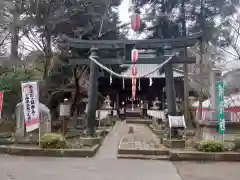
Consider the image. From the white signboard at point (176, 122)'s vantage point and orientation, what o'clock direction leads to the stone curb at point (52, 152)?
The stone curb is roughly at 2 o'clock from the white signboard.

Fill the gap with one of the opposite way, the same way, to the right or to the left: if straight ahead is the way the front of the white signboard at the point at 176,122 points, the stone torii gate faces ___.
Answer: the same way

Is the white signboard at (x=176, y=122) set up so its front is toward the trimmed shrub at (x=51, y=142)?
no

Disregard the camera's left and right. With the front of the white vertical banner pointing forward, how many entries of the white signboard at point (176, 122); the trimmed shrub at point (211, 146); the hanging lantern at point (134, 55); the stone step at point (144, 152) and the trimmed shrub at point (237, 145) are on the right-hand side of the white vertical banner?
0

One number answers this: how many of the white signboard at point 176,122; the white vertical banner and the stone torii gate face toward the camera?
3

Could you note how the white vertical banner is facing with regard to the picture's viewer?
facing the viewer

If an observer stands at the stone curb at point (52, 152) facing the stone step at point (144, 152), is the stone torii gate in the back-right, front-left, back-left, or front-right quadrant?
front-left

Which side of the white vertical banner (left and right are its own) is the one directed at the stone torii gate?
left

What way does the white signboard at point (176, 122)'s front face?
toward the camera

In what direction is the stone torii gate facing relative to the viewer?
toward the camera

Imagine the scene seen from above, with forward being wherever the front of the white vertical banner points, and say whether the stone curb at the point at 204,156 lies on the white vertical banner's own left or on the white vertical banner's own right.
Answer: on the white vertical banner's own left

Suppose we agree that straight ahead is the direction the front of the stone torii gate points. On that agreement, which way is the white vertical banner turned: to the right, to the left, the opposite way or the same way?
the same way

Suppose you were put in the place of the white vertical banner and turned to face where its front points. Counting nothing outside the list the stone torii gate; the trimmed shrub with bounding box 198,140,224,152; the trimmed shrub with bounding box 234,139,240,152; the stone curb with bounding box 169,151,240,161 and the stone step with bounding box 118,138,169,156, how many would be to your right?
0
